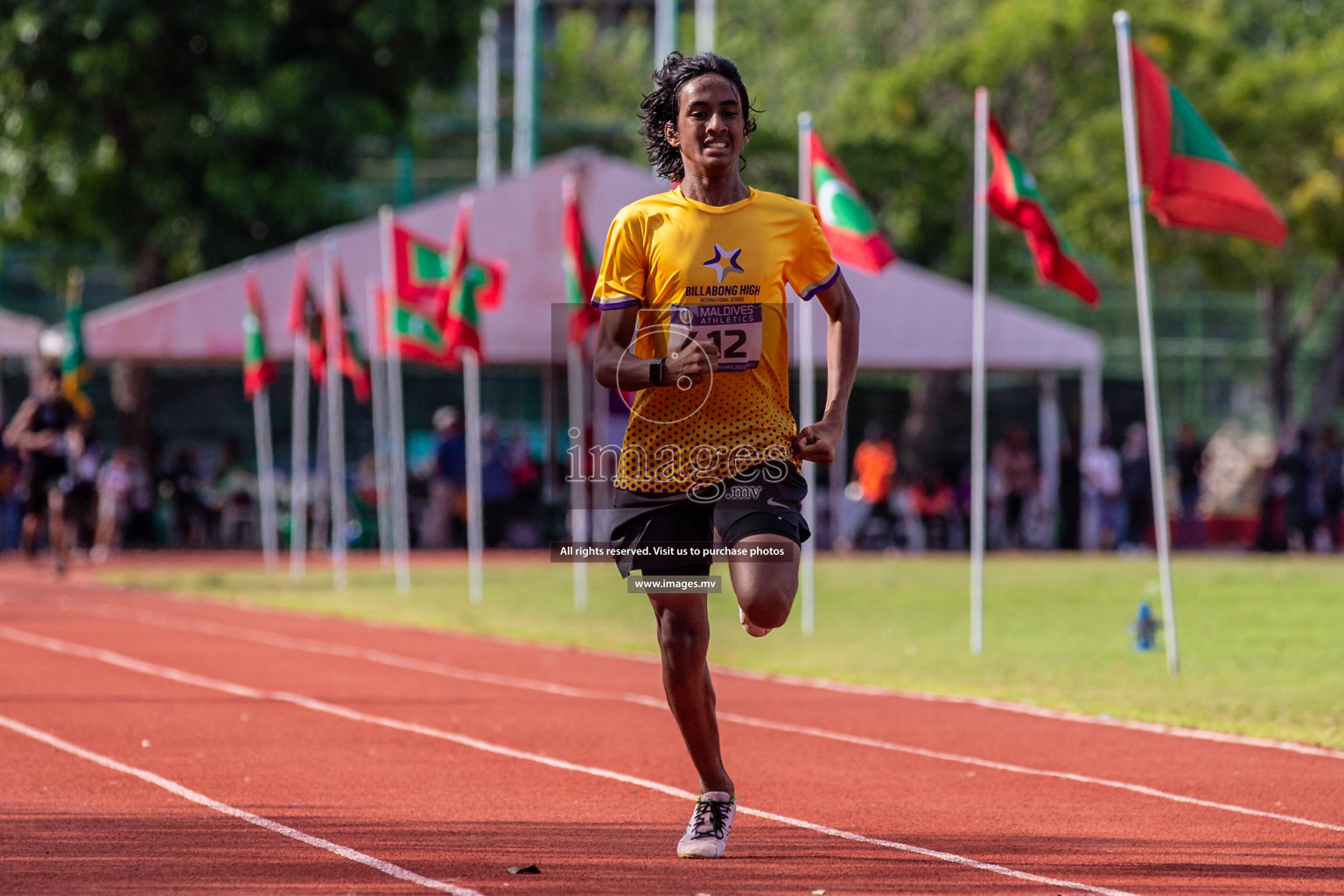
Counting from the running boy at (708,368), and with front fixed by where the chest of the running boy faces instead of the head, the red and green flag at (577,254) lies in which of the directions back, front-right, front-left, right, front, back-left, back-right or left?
back

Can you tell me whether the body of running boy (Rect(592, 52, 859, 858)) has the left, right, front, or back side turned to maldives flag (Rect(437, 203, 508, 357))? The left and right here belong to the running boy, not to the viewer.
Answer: back

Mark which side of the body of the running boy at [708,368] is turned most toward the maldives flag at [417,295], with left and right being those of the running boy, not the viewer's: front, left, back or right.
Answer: back

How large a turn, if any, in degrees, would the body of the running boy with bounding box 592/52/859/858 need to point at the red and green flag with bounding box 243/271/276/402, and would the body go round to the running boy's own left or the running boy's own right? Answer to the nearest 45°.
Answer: approximately 180°

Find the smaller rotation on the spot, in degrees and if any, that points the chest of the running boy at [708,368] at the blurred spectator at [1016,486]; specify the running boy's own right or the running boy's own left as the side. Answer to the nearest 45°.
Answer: approximately 180°

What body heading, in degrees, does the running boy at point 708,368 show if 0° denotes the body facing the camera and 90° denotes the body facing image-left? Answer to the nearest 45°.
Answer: approximately 0°

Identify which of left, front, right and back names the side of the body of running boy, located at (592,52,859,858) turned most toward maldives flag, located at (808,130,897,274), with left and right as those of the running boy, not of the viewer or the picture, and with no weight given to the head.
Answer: back

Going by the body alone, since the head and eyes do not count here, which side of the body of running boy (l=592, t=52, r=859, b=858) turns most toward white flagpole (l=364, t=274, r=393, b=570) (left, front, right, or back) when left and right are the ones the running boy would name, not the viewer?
back

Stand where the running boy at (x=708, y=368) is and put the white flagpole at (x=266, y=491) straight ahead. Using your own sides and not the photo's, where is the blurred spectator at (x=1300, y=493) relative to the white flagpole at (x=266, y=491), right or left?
right

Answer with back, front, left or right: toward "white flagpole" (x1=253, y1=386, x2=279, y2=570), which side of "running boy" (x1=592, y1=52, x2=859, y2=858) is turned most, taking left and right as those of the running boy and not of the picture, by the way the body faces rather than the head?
back

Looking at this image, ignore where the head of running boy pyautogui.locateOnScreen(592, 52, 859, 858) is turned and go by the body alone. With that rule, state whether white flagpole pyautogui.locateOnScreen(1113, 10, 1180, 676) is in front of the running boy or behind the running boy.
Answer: behind

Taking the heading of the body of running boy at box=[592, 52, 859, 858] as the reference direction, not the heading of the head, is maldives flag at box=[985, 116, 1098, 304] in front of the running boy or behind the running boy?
behind

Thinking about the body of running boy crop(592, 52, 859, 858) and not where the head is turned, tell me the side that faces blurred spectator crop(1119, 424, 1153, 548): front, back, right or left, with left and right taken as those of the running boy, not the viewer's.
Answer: back
